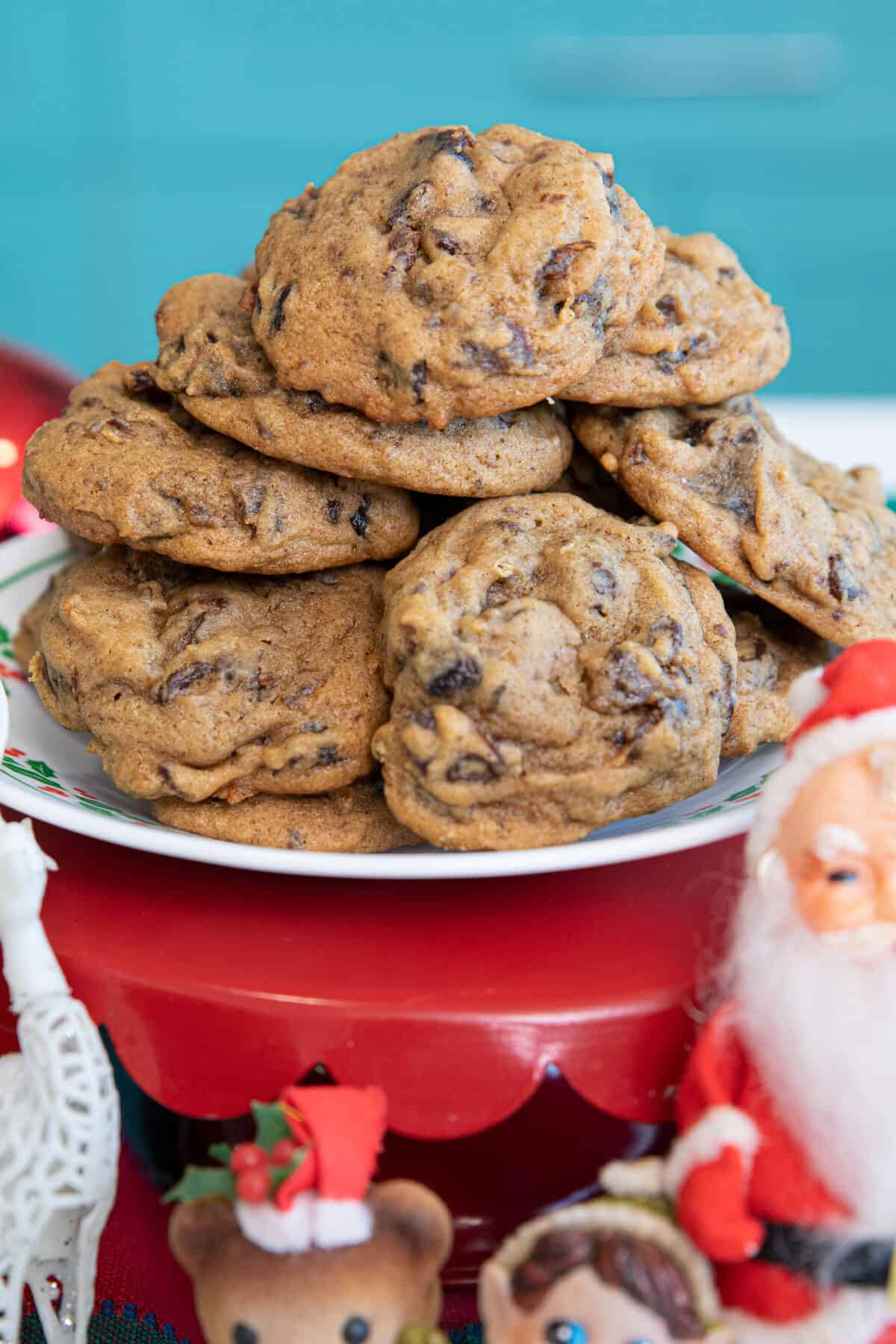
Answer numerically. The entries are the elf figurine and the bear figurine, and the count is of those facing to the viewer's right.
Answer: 0

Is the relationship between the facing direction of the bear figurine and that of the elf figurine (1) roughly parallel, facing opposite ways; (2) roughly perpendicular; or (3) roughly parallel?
roughly parallel

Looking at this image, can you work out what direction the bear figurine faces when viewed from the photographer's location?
facing the viewer

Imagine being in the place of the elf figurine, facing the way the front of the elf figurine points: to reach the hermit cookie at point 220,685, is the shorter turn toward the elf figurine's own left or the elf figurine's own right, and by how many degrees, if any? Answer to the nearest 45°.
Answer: approximately 135° to the elf figurine's own right

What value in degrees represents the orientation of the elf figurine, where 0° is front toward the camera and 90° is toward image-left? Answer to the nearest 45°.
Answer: approximately 0°

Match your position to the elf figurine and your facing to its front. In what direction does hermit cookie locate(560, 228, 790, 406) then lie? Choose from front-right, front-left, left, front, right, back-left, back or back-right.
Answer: back
